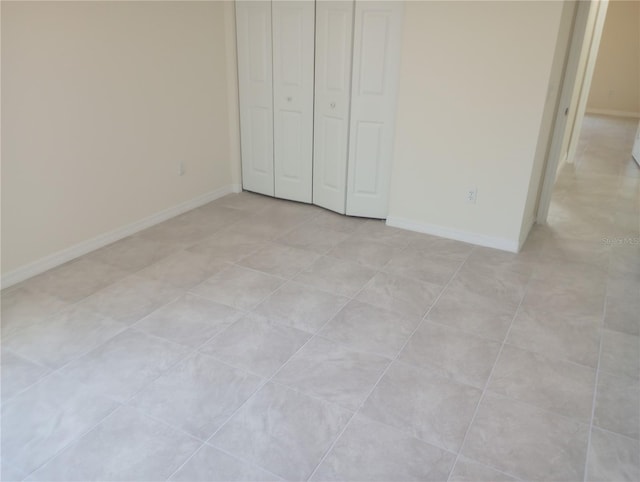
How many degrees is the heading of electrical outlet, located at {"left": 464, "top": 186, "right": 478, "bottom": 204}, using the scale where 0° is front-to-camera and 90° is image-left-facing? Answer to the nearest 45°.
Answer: approximately 0°
